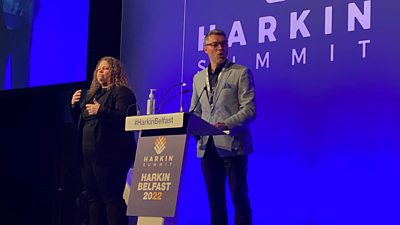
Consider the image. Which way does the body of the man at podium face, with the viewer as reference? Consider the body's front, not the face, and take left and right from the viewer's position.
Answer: facing the viewer and to the left of the viewer

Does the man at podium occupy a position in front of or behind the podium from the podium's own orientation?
behind

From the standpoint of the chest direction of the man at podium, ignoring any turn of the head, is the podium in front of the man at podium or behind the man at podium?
in front

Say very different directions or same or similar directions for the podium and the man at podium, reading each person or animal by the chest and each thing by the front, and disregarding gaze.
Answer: same or similar directions

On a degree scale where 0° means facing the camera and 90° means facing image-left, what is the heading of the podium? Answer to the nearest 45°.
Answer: approximately 45°

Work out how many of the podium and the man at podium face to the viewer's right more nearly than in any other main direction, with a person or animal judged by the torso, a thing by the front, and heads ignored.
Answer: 0
